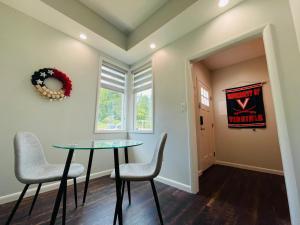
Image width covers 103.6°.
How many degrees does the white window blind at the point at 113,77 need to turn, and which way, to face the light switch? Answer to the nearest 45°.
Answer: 0° — it already faces it

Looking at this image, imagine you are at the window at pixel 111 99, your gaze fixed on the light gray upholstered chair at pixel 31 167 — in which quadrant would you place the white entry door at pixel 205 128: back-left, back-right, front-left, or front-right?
back-left

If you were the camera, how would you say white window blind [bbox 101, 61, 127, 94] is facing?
facing the viewer and to the right of the viewer

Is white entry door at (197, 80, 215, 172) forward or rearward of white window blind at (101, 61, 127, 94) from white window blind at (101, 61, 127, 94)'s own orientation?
forward

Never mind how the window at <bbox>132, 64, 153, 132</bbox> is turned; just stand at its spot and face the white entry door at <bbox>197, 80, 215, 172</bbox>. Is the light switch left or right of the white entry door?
right

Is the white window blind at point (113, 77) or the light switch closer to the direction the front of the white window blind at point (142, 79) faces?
the white window blind

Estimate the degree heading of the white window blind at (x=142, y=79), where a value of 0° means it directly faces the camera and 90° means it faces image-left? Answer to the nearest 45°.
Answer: approximately 45°

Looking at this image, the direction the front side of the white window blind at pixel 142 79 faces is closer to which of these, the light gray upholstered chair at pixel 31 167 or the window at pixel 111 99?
the light gray upholstered chair

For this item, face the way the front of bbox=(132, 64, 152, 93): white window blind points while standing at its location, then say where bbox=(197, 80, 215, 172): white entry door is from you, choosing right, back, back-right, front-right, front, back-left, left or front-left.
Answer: back-left

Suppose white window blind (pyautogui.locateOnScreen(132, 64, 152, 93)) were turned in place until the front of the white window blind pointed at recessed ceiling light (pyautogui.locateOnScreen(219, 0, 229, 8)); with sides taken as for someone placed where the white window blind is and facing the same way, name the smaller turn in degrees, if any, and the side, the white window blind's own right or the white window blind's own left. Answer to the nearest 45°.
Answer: approximately 90° to the white window blind's own left

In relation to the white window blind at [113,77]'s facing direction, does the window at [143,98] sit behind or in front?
in front

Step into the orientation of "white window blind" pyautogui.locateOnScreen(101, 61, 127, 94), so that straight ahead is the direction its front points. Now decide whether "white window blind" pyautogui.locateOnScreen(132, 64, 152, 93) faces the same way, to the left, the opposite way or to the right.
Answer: to the right

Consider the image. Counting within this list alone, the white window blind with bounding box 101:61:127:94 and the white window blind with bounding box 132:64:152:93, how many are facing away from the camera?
0
